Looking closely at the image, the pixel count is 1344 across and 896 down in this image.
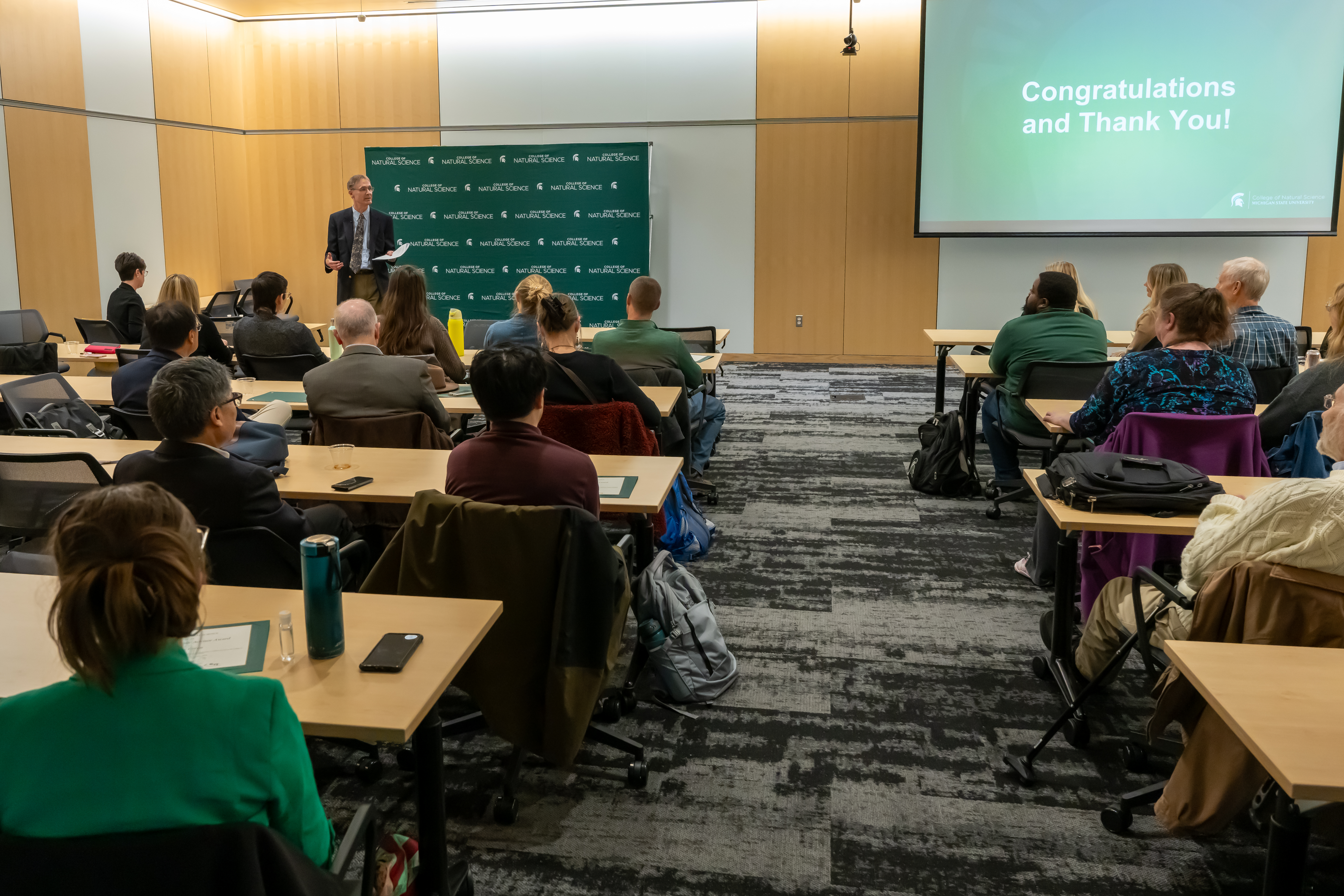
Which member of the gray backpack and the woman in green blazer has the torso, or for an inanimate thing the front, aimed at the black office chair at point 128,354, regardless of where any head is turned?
the woman in green blazer

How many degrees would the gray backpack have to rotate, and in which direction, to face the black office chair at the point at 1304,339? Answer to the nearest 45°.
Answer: approximately 90° to its left

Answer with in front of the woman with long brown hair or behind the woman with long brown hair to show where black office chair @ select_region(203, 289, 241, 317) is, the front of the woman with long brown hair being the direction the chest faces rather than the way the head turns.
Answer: in front

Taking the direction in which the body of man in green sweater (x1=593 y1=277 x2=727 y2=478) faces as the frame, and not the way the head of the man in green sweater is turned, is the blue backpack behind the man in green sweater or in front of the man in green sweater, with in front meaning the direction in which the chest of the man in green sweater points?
behind

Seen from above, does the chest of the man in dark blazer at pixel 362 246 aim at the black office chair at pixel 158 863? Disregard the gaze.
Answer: yes

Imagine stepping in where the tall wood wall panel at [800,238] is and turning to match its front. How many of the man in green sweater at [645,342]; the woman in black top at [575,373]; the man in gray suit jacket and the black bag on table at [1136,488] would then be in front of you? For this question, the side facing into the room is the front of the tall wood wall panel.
4

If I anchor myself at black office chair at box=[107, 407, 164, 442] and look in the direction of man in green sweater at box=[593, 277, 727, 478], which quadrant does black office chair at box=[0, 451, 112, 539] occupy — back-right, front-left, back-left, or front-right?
back-right

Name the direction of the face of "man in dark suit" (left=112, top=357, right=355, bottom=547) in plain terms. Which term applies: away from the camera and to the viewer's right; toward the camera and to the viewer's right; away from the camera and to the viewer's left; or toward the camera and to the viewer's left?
away from the camera and to the viewer's right

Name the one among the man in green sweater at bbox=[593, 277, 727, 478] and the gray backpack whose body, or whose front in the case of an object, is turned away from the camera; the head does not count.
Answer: the man in green sweater

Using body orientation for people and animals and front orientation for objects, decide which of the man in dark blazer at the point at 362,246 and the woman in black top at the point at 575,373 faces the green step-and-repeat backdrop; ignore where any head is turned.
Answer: the woman in black top

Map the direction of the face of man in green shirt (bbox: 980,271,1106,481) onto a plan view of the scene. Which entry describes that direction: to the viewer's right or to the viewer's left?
to the viewer's left

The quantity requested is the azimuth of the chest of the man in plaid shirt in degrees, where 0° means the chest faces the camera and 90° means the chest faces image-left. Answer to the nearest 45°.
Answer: approximately 135°

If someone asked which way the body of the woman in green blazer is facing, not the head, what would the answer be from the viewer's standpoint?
away from the camera

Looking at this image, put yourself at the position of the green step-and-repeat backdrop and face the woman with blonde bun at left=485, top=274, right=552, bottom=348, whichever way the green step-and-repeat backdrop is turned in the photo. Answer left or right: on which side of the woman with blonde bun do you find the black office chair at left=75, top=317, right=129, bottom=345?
right

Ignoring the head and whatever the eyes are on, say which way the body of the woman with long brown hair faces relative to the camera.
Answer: away from the camera

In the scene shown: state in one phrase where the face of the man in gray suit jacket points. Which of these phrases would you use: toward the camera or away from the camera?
away from the camera

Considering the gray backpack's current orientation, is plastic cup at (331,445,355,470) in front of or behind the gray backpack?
behind

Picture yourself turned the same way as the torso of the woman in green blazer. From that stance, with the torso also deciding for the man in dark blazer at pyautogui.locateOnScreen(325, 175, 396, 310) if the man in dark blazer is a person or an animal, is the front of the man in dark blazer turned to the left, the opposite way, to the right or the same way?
the opposite way

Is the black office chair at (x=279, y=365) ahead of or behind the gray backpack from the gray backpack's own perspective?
behind

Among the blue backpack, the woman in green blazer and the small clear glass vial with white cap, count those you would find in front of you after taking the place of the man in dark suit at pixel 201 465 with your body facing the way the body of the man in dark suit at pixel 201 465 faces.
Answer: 1
